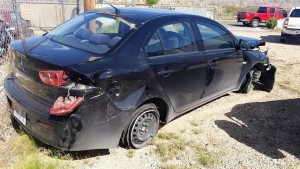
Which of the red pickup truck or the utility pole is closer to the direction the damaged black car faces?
the red pickup truck

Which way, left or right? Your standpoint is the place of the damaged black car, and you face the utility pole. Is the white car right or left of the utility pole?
right

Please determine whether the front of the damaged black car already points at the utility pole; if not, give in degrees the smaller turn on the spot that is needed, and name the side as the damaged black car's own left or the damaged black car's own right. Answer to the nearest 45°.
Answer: approximately 45° to the damaged black car's own left

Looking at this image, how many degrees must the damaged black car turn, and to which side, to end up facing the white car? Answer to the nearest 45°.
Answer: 0° — it already faces it

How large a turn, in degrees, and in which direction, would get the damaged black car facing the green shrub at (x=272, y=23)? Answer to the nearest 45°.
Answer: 0° — it already faces it

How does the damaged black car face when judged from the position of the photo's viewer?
facing away from the viewer and to the right of the viewer
